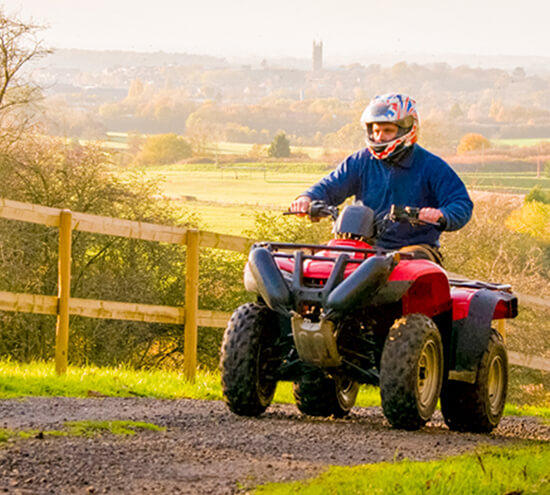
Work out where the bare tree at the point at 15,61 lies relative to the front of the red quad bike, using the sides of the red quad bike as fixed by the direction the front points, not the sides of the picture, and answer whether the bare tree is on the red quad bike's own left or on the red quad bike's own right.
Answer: on the red quad bike's own right

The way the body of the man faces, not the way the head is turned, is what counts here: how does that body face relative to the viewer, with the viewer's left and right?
facing the viewer and to the left of the viewer

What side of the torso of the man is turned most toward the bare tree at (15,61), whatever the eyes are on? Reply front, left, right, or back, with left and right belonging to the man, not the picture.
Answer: right

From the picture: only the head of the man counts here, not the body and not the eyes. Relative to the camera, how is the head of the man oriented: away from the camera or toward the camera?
toward the camera

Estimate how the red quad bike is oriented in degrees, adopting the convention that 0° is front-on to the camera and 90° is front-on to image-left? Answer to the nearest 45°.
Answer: approximately 45°
